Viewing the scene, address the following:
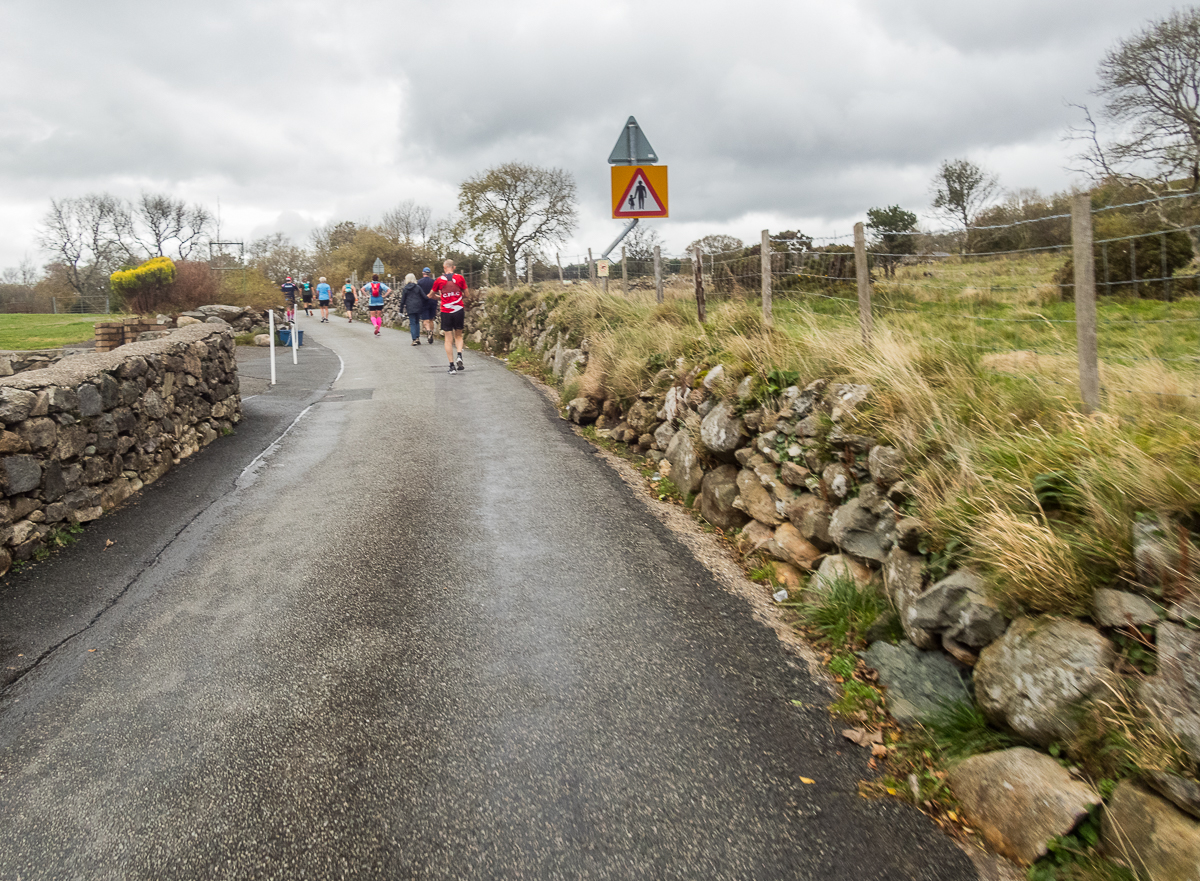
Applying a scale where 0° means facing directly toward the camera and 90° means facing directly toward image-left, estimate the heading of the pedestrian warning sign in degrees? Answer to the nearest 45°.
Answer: approximately 0°

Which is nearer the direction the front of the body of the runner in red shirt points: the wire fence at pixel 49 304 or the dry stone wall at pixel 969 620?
the wire fence

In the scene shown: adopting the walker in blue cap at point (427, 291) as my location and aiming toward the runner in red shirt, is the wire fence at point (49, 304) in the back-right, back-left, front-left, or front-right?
back-right

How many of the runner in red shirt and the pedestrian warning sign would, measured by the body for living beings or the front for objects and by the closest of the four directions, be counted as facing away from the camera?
1

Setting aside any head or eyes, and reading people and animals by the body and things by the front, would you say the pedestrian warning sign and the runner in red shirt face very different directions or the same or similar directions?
very different directions

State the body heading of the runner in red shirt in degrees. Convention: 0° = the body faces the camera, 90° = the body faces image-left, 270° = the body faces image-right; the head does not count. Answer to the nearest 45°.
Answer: approximately 180°
